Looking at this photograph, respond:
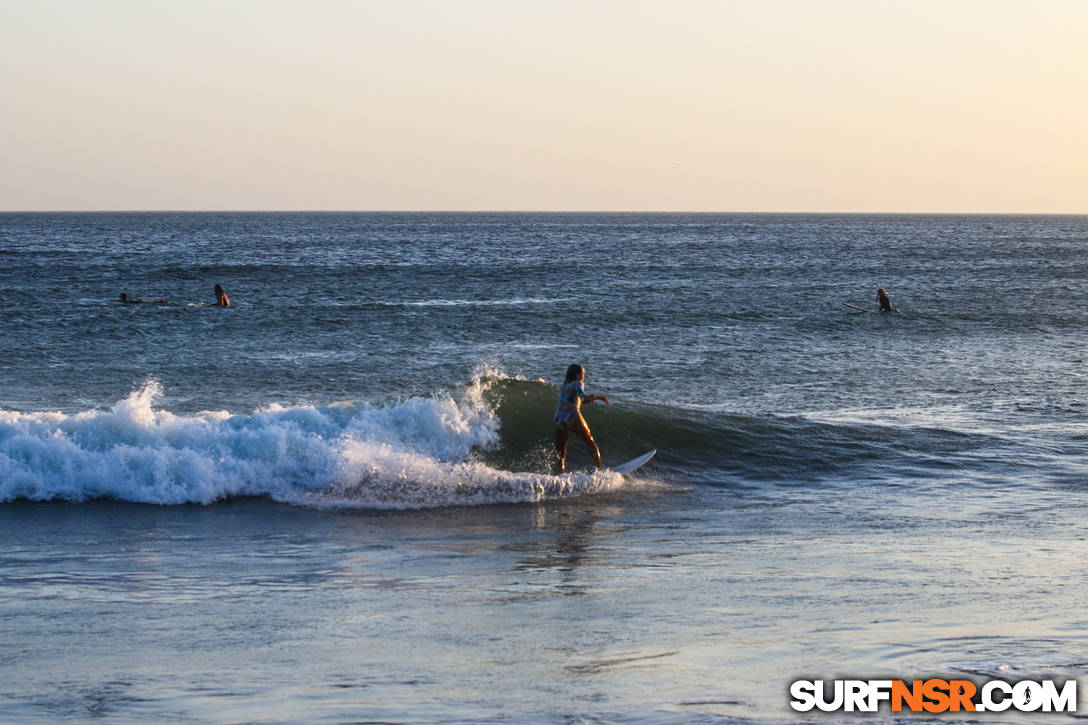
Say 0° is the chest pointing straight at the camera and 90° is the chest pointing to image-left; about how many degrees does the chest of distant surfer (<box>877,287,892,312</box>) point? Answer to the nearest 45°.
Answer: approximately 90°

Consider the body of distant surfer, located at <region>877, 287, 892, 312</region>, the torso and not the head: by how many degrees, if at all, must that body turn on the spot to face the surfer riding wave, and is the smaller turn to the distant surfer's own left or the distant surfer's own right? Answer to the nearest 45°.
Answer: approximately 90° to the distant surfer's own left
